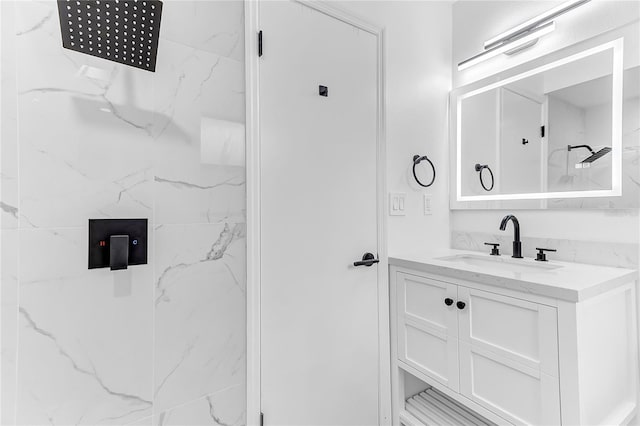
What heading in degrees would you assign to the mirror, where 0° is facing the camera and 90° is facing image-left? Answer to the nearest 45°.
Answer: approximately 45°

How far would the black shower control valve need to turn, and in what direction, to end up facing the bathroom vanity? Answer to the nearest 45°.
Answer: approximately 90° to its left

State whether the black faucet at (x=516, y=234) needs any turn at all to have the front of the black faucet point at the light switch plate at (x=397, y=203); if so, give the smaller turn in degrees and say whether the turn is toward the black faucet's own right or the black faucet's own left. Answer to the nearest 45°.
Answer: approximately 45° to the black faucet's own right

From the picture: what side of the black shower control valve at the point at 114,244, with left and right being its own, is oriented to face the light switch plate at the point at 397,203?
left

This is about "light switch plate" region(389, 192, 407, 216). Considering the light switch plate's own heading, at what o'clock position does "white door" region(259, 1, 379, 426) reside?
The white door is roughly at 3 o'clock from the light switch plate.

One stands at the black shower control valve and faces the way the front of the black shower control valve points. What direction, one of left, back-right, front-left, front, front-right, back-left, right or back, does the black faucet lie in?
left

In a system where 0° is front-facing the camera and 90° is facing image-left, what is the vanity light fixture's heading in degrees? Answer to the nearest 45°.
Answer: approximately 45°
